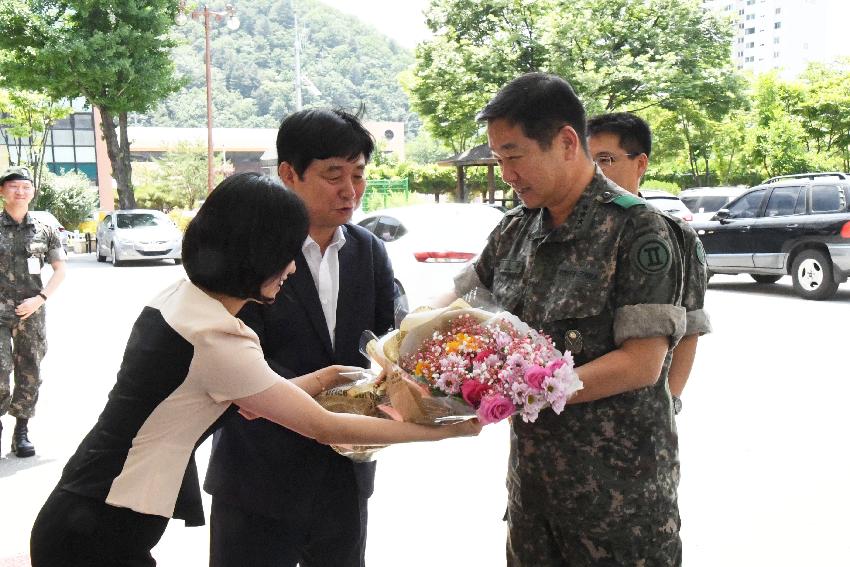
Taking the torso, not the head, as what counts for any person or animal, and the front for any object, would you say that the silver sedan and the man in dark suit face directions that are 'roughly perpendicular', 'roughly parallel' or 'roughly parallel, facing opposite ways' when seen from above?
roughly parallel

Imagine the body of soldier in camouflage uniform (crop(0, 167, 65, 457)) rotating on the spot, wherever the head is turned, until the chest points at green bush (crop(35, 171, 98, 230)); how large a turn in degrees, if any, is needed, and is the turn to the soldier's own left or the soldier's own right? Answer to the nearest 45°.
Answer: approximately 180°

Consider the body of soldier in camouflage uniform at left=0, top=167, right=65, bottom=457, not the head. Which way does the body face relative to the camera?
toward the camera

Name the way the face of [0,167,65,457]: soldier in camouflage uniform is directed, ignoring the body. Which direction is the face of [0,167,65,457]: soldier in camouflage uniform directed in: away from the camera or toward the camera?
toward the camera

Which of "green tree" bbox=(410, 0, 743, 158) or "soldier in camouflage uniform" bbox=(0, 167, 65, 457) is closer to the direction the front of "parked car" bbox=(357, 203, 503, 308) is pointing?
the green tree

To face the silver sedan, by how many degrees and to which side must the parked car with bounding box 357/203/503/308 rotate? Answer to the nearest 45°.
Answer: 0° — it already faces it

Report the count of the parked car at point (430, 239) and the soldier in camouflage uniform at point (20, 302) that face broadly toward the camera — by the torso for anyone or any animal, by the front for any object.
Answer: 1

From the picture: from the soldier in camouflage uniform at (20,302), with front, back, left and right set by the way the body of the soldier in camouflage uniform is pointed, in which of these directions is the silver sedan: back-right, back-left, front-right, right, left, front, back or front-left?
back

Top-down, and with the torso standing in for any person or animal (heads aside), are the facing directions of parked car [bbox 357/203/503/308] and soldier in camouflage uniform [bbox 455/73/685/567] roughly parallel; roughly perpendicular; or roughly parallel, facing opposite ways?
roughly perpendicular

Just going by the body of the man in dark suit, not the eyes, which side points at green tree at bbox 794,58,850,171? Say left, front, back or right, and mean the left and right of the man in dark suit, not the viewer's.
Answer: left

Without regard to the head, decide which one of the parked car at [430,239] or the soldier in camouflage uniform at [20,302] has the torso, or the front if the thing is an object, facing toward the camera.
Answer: the soldier in camouflage uniform

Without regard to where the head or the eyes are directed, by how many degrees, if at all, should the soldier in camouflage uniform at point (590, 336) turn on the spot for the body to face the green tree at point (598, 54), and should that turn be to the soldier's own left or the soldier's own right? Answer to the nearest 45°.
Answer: approximately 135° to the soldier's own right

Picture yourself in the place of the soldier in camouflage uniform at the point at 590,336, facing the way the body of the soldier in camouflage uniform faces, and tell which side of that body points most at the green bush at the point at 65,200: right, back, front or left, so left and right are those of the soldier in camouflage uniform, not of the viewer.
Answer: right

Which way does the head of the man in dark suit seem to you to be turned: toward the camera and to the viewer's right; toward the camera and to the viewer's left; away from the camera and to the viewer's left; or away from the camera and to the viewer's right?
toward the camera and to the viewer's right
